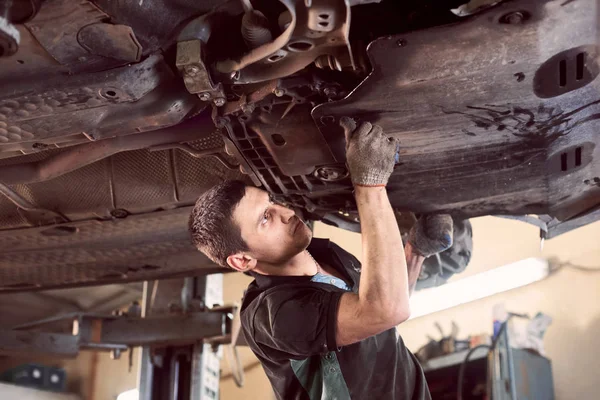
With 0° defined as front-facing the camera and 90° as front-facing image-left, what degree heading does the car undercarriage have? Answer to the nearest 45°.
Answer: approximately 270°
